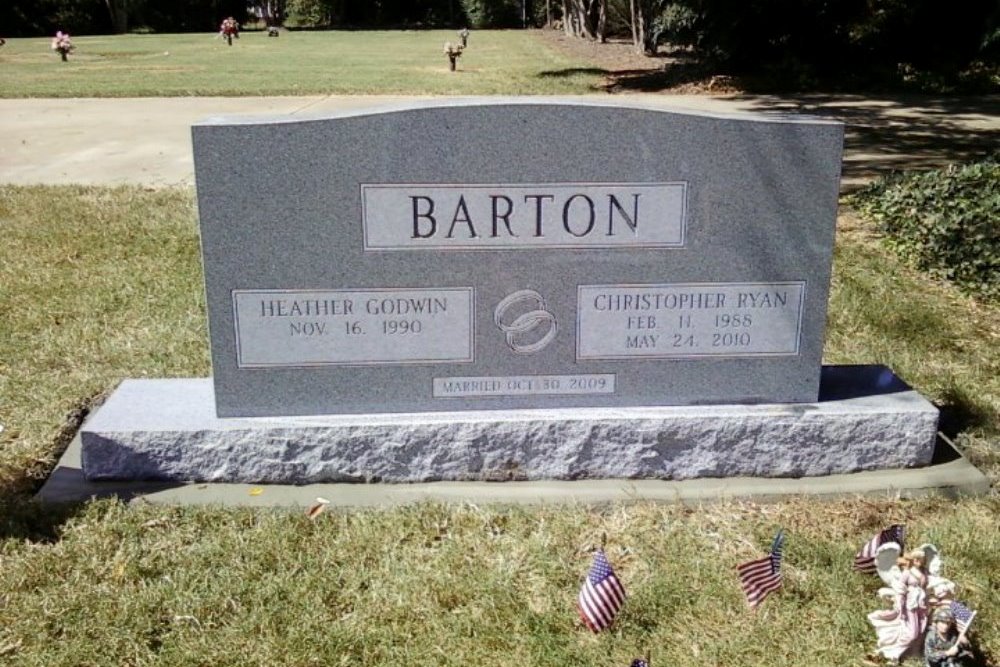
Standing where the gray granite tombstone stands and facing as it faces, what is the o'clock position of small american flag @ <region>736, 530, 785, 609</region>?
The small american flag is roughly at 11 o'clock from the gray granite tombstone.

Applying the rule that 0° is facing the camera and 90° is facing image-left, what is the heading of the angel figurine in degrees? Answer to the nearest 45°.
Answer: approximately 0°

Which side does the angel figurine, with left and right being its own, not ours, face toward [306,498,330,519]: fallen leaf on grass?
right

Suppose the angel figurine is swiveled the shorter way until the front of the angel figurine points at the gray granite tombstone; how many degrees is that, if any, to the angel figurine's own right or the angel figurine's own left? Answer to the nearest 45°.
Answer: approximately 135° to the angel figurine's own right

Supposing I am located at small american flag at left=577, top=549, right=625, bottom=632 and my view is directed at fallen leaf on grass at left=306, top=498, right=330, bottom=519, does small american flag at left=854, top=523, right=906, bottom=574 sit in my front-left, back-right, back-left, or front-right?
back-right

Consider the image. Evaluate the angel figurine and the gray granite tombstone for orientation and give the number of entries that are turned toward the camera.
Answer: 2

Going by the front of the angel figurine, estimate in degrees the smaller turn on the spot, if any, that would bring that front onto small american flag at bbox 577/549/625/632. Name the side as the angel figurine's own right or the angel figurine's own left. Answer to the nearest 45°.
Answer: approximately 90° to the angel figurine's own right

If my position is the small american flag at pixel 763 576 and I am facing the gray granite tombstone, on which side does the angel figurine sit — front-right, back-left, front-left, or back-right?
back-right
